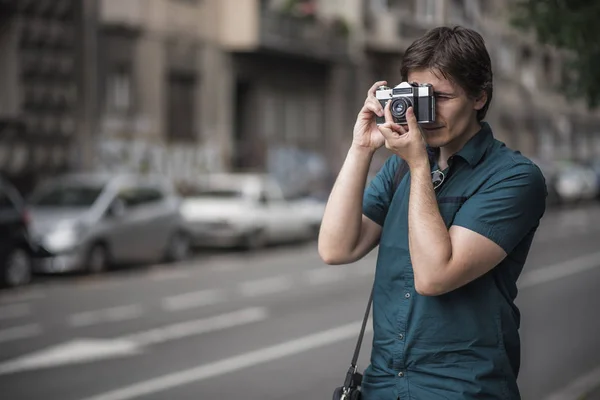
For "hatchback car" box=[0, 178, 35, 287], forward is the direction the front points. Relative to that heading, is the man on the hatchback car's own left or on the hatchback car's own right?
on the hatchback car's own left

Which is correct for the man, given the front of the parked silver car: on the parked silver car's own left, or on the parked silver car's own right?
on the parked silver car's own left

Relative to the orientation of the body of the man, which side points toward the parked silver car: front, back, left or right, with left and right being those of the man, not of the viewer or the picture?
right

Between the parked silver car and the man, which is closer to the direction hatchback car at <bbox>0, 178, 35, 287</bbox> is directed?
the man

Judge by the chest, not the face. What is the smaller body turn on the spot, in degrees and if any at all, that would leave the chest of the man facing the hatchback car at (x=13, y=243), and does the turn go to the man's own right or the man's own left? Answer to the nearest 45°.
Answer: approximately 90° to the man's own right

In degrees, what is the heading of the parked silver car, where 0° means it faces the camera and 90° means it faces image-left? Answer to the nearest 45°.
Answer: approximately 45°

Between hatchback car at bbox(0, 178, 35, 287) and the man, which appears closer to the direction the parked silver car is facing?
the hatchback car

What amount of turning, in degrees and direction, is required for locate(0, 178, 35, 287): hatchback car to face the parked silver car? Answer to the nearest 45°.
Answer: approximately 180°

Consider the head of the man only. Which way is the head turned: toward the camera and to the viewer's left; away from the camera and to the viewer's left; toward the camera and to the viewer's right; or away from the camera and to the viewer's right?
toward the camera and to the viewer's left

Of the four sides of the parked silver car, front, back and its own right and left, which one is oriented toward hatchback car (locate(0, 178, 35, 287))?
front

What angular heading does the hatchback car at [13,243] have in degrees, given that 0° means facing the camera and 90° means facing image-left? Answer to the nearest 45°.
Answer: approximately 45°
